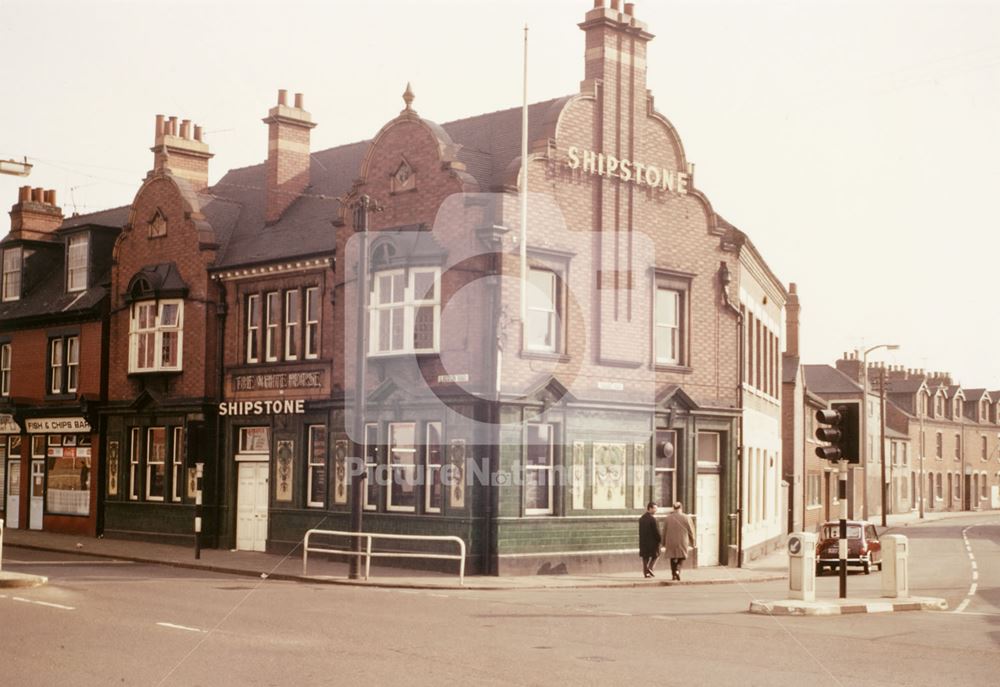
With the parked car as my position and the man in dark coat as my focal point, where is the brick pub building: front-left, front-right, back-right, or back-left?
front-right

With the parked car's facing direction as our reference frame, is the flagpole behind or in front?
behind
